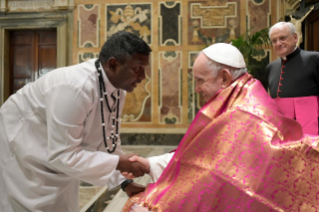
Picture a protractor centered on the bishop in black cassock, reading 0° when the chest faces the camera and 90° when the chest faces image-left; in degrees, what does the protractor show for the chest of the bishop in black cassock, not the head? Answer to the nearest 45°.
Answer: approximately 45°

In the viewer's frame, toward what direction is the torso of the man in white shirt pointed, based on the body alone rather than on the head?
to the viewer's right

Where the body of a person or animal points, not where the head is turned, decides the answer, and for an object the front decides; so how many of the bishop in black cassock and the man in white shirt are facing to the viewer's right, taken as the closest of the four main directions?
1

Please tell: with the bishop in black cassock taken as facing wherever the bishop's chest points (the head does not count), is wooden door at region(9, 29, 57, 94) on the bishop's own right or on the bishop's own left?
on the bishop's own right

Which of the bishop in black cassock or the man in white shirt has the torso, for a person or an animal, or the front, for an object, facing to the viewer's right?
the man in white shirt

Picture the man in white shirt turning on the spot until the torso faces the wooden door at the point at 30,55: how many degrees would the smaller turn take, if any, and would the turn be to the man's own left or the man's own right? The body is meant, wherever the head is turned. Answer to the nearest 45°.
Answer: approximately 90° to the man's own left

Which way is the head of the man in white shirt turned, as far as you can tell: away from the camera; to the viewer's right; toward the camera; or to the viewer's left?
to the viewer's right

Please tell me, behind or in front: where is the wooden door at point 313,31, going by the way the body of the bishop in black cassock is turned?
behind
